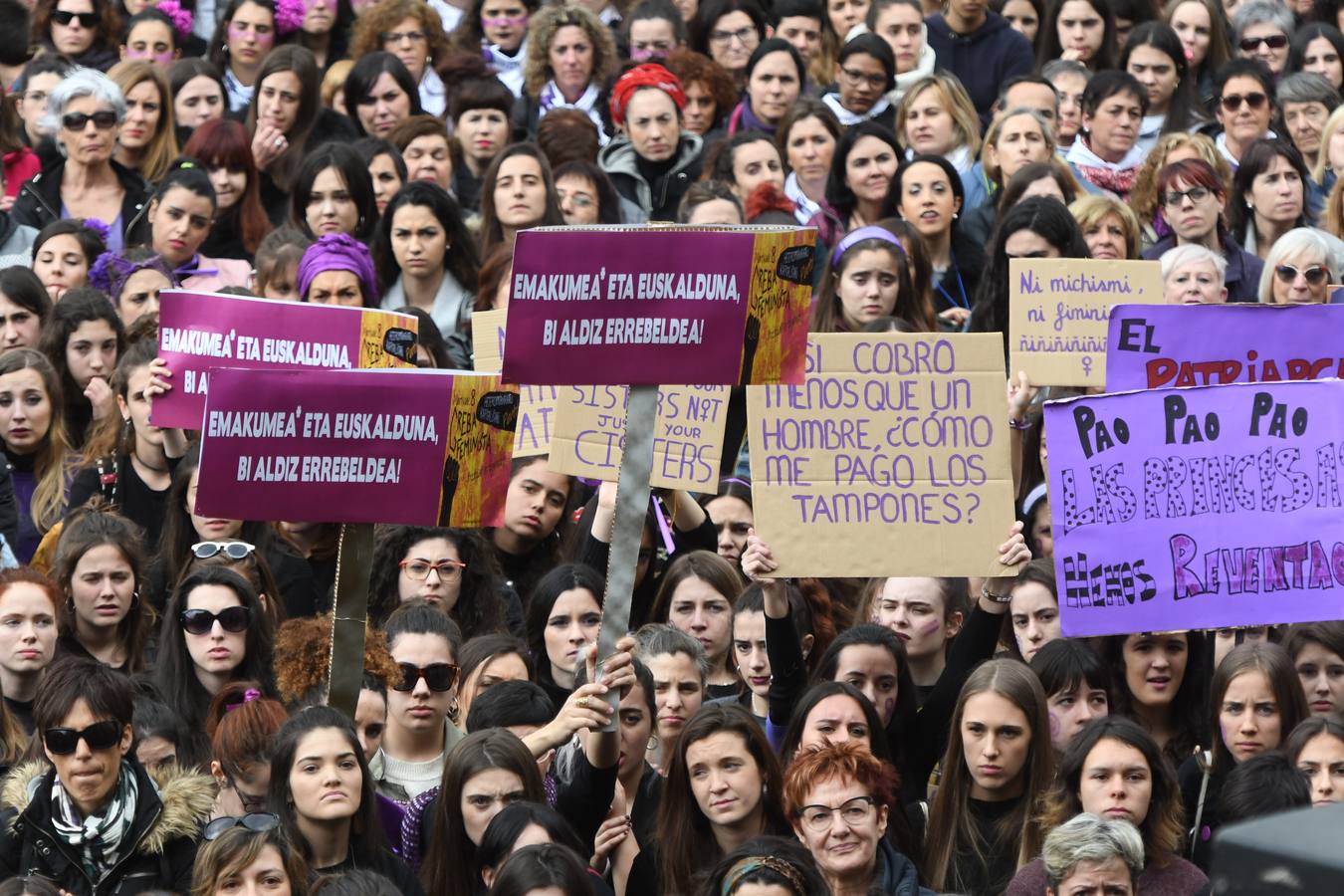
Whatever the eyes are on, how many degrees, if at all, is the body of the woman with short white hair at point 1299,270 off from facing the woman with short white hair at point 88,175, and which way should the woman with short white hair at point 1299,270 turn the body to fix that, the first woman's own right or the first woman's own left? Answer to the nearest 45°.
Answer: approximately 90° to the first woman's own right

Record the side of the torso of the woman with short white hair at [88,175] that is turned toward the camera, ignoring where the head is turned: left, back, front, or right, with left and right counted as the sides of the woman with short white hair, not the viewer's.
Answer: front

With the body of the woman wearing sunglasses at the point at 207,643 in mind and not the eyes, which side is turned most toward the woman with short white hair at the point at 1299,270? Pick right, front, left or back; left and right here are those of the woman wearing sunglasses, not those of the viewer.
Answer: left

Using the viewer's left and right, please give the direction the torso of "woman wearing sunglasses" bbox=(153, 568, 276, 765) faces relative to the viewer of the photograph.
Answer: facing the viewer

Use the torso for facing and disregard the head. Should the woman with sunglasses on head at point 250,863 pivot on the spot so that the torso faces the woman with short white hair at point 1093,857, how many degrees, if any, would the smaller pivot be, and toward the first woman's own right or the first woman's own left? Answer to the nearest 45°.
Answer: approximately 90° to the first woman's own left

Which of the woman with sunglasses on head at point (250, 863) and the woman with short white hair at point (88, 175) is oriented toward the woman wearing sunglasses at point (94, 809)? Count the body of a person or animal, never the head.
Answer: the woman with short white hair

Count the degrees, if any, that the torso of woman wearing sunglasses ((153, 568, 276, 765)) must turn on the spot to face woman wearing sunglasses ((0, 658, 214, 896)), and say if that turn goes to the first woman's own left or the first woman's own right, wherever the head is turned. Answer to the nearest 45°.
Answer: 0° — they already face them

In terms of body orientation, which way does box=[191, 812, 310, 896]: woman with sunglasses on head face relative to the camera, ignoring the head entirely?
toward the camera

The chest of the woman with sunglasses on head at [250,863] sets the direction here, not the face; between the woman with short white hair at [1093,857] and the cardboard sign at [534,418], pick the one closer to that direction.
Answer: the woman with short white hair

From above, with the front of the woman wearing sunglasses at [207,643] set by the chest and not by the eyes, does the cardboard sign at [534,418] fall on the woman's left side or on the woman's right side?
on the woman's left side
